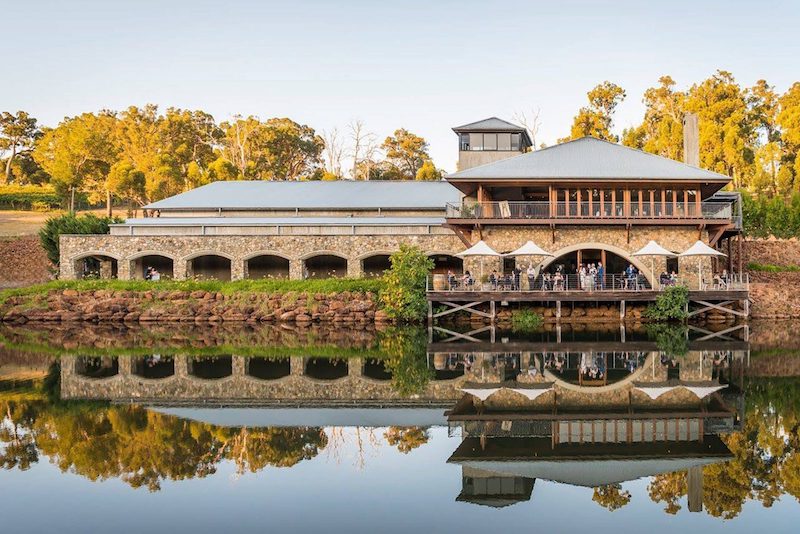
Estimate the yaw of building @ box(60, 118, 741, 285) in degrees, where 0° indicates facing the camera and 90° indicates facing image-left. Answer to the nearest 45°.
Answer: approximately 0°

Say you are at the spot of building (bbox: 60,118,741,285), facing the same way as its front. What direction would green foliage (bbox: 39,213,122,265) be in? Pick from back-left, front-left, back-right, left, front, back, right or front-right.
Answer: right

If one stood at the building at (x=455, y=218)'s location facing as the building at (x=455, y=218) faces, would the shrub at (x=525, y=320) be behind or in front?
in front

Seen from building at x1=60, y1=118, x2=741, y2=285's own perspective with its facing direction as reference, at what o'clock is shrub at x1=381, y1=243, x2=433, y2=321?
The shrub is roughly at 1 o'clock from the building.
